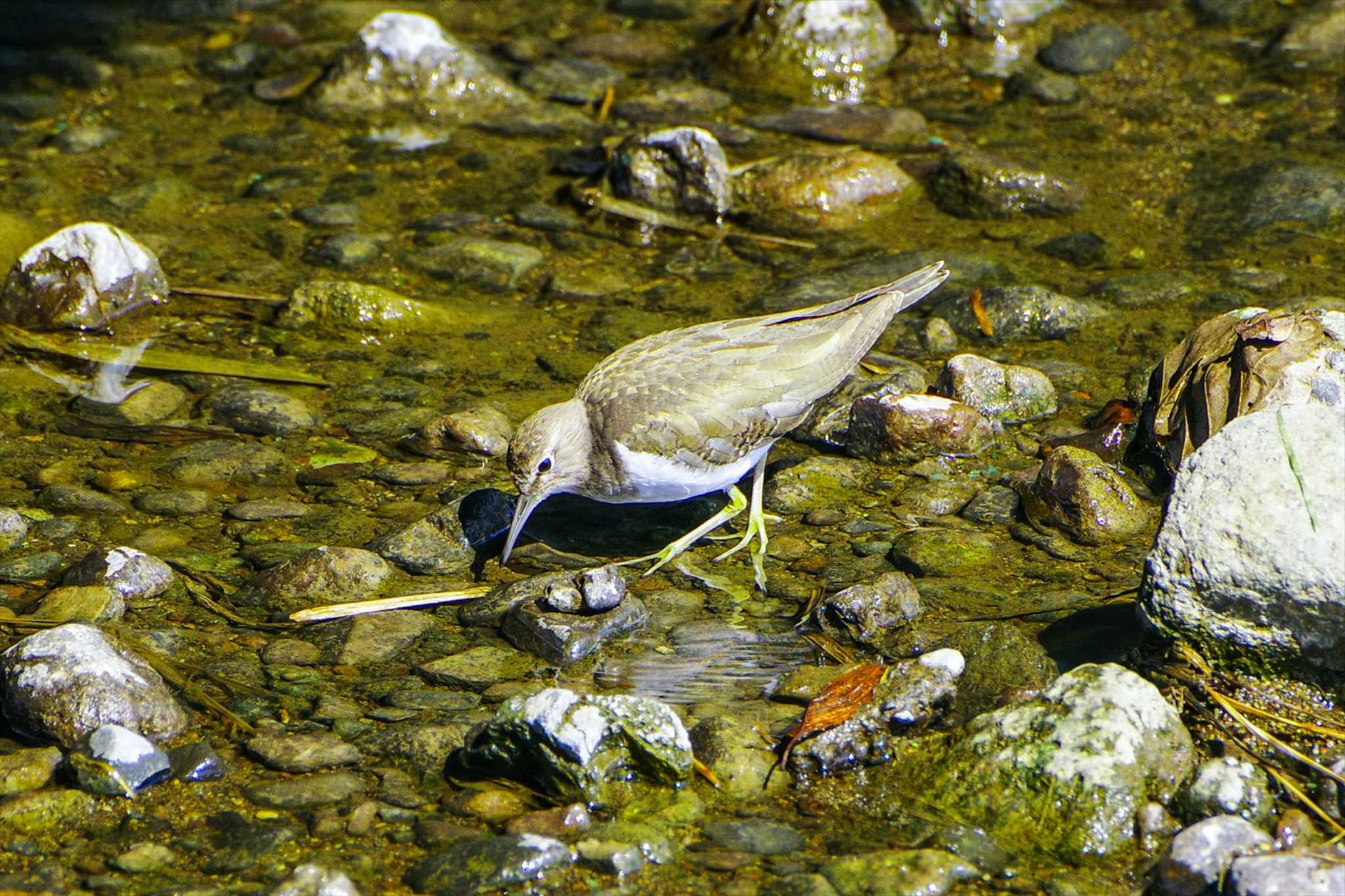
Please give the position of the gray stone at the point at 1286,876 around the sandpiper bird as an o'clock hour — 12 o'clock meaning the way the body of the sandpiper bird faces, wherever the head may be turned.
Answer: The gray stone is roughly at 8 o'clock from the sandpiper bird.

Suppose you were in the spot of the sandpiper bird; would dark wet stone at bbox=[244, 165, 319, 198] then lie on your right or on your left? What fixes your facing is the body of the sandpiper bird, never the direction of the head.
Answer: on your right

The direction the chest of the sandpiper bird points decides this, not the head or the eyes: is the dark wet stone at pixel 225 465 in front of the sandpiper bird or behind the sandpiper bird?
in front

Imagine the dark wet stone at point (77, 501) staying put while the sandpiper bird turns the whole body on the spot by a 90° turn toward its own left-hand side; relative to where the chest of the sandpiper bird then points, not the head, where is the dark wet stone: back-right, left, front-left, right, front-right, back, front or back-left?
right

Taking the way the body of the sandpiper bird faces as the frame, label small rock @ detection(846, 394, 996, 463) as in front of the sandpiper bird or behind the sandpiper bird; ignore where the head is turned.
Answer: behind

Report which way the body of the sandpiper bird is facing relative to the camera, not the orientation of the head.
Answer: to the viewer's left

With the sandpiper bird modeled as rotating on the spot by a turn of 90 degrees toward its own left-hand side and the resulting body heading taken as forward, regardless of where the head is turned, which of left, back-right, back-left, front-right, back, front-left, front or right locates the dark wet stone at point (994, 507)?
left

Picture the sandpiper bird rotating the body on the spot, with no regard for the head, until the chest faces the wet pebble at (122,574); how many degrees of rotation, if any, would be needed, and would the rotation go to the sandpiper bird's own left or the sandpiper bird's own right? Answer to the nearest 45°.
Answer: approximately 45° to the sandpiper bird's own left

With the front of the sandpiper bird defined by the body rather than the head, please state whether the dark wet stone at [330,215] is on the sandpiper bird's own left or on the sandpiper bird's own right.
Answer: on the sandpiper bird's own right

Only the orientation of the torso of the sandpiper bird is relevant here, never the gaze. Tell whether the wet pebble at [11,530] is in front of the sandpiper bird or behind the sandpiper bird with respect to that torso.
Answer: in front

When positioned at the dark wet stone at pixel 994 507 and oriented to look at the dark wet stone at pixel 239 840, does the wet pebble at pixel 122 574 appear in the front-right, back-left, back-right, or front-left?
front-right

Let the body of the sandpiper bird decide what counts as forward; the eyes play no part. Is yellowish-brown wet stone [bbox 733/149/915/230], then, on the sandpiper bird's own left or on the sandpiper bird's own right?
on the sandpiper bird's own right

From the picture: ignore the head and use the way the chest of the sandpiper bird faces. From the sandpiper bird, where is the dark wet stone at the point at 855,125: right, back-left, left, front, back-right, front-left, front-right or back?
right

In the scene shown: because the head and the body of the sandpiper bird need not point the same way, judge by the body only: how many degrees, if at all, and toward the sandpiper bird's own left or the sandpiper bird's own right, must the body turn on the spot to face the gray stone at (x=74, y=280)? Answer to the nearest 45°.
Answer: approximately 45° to the sandpiper bird's own right

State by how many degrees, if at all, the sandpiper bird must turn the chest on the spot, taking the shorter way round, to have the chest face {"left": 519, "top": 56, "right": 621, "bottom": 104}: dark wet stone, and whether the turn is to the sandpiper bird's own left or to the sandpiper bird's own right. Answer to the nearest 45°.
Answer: approximately 90° to the sandpiper bird's own right

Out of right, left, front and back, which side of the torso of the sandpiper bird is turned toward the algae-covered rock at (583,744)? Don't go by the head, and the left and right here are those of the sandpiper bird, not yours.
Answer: left
